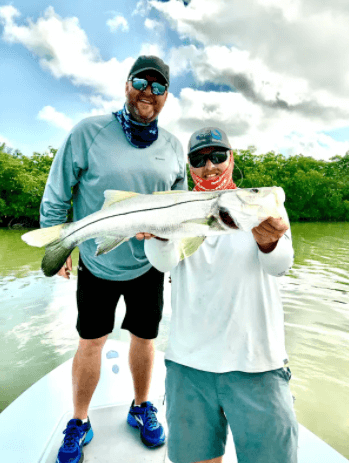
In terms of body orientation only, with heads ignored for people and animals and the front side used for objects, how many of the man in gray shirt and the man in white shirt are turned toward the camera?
2

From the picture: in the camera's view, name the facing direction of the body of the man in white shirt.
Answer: toward the camera

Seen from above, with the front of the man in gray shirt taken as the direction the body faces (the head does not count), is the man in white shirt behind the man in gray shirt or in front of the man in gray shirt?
in front

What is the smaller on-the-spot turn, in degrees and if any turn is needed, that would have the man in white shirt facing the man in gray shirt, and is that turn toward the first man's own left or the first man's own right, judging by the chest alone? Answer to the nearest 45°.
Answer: approximately 135° to the first man's own right

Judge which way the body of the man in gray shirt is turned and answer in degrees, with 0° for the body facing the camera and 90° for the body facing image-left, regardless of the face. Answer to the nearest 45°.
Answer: approximately 0°
